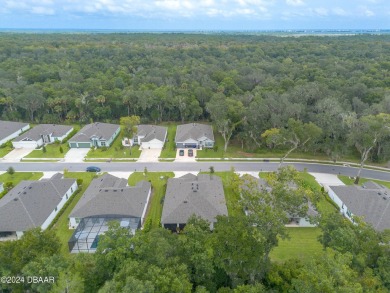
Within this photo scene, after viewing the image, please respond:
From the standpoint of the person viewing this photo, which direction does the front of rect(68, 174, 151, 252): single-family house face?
facing away from the viewer

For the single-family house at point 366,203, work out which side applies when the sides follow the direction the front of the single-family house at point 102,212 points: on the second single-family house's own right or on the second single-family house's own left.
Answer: on the second single-family house's own right

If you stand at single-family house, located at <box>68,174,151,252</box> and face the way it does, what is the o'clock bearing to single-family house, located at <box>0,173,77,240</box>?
single-family house, located at <box>0,173,77,240</box> is roughly at 10 o'clock from single-family house, located at <box>68,174,151,252</box>.
